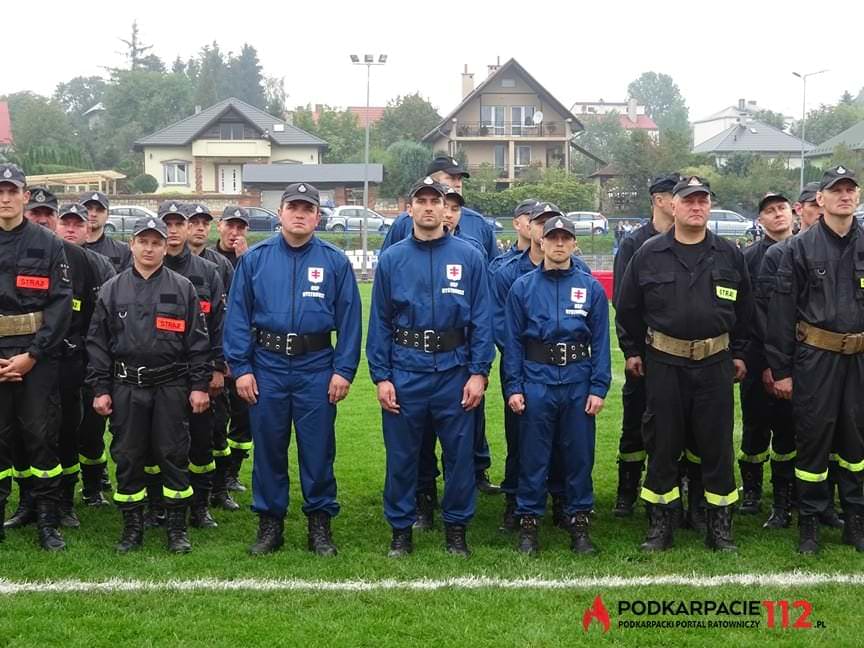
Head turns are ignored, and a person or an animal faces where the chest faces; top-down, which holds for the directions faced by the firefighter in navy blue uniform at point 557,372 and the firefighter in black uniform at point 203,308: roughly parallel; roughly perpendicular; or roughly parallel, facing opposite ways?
roughly parallel

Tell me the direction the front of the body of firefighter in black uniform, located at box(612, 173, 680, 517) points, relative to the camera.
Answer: toward the camera

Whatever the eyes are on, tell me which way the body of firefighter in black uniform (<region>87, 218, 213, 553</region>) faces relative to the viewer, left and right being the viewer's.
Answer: facing the viewer

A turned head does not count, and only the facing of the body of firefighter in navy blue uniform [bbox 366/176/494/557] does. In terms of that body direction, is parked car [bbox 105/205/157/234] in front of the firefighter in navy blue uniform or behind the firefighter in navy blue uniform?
behind

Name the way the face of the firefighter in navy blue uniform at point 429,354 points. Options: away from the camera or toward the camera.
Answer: toward the camera

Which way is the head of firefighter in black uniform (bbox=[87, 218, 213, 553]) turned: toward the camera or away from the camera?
toward the camera

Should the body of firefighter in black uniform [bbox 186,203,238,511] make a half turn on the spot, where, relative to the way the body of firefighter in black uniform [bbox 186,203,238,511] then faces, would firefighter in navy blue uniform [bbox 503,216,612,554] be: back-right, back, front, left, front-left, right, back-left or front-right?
back-right

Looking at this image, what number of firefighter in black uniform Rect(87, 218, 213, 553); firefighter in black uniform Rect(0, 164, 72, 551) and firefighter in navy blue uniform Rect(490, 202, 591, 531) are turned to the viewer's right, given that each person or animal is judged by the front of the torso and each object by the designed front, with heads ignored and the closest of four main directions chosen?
0

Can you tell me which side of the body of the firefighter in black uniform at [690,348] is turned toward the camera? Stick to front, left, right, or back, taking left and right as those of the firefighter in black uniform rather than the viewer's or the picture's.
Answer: front

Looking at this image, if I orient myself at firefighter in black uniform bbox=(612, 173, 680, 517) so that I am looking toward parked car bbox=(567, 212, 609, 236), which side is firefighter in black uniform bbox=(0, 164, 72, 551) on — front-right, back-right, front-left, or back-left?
back-left

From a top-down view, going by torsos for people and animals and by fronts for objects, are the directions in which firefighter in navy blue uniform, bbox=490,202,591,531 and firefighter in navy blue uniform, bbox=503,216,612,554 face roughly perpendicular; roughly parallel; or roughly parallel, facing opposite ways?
roughly parallel

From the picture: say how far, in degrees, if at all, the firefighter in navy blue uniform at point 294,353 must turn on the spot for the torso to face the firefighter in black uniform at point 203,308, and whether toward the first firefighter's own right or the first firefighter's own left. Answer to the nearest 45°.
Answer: approximately 135° to the first firefighter's own right

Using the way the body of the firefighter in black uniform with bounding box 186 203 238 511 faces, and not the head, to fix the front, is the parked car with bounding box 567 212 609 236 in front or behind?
behind

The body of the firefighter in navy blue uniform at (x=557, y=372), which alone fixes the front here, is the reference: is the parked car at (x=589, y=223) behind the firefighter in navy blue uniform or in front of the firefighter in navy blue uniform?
behind

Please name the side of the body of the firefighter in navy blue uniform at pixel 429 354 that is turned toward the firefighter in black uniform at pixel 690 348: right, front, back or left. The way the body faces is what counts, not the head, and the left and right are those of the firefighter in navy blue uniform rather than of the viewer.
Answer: left

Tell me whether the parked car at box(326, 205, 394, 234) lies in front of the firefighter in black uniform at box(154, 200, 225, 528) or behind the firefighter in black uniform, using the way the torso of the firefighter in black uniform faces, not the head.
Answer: behind

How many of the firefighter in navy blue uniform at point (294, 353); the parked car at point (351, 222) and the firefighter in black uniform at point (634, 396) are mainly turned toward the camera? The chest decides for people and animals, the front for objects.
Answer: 2
